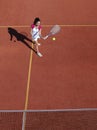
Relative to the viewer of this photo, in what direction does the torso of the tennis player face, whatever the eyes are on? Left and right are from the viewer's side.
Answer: facing the viewer and to the right of the viewer
